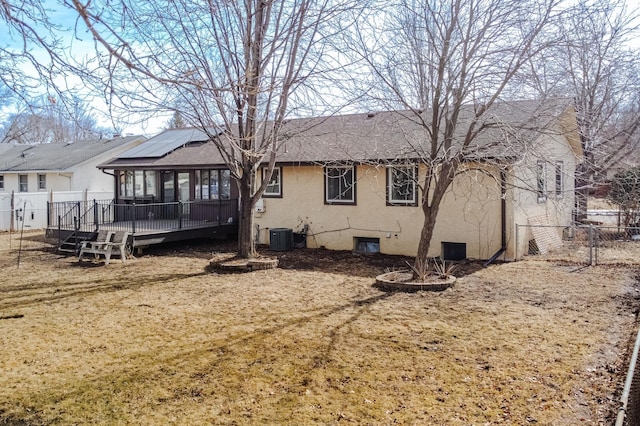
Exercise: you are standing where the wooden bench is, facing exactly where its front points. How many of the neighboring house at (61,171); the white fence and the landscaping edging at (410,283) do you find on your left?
1

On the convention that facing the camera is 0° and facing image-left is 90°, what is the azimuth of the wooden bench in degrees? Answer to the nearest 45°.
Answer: approximately 45°

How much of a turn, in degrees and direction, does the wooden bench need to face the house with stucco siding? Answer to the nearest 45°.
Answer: approximately 135° to its left

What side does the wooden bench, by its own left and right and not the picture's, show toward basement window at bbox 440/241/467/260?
left

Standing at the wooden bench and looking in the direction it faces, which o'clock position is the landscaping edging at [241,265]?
The landscaping edging is roughly at 9 o'clock from the wooden bench.

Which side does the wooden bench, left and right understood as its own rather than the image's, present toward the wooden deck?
back

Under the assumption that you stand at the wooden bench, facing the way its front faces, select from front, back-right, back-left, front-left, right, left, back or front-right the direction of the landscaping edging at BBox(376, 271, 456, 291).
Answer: left

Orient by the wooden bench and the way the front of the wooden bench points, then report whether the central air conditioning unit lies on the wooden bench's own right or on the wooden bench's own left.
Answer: on the wooden bench's own left

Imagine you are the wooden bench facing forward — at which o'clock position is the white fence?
The white fence is roughly at 4 o'clock from the wooden bench.

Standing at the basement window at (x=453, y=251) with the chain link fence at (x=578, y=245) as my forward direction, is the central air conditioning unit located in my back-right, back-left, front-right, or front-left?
back-left

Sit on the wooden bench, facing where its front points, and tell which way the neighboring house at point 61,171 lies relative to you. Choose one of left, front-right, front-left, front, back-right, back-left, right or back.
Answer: back-right
